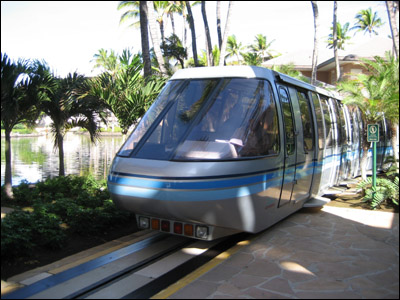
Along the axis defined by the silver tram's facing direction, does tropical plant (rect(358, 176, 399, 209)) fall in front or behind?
behind

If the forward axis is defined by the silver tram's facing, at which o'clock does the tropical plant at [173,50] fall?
The tropical plant is roughly at 4 o'clock from the silver tram.

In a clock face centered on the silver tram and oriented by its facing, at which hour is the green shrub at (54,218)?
The green shrub is roughly at 2 o'clock from the silver tram.

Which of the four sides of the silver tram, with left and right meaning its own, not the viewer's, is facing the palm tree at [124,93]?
right

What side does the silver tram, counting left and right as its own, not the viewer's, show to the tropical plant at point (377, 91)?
back

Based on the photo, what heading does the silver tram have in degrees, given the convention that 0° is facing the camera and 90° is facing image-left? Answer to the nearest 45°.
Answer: approximately 45°

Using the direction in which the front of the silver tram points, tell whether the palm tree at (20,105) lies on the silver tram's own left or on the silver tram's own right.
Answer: on the silver tram's own right

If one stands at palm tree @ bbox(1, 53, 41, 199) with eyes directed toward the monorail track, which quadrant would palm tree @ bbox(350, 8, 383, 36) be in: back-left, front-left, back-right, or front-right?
back-left

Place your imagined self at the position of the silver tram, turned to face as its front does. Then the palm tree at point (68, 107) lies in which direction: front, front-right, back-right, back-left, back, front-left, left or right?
right
